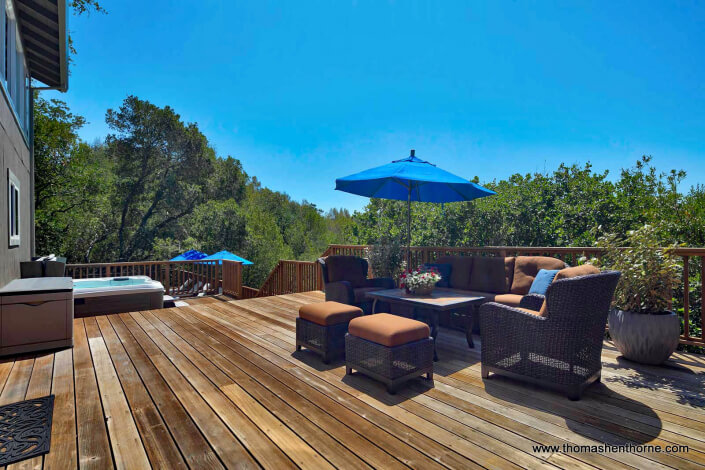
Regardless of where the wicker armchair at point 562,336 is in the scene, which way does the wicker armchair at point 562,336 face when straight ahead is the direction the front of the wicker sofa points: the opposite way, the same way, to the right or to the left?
to the right

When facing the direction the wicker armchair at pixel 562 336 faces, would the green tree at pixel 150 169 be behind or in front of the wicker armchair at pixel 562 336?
in front

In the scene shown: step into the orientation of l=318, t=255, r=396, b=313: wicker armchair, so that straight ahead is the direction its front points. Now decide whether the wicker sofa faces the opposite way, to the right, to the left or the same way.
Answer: to the right

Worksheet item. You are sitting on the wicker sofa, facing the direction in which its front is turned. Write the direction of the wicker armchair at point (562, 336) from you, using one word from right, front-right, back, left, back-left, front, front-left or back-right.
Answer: front-left

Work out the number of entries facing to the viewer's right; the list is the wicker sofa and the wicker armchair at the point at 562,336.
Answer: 0

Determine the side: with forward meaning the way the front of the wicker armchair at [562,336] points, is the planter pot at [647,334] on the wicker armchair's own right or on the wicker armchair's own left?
on the wicker armchair's own right

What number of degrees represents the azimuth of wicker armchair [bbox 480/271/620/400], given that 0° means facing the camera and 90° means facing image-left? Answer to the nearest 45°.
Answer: approximately 135°

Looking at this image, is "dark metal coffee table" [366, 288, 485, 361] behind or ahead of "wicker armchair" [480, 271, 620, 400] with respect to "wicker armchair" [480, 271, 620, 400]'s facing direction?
ahead

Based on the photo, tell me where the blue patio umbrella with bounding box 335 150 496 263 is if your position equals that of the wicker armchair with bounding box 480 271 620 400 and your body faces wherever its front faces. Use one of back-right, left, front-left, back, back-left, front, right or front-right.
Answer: front

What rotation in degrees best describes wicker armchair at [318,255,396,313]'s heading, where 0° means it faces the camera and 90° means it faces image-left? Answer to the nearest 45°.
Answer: approximately 315°

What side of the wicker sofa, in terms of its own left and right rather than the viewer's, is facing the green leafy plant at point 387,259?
right

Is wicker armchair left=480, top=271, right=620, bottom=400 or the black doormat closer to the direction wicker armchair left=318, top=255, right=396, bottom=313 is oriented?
the wicker armchair

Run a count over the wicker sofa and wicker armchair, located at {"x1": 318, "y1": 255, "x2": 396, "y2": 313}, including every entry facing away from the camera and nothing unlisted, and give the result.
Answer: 0

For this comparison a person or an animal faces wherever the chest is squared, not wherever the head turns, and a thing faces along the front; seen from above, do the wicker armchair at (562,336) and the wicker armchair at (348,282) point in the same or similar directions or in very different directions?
very different directions

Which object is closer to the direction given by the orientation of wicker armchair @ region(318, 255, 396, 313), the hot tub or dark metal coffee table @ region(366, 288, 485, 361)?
the dark metal coffee table

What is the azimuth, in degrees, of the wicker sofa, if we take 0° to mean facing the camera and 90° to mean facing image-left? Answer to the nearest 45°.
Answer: approximately 45°

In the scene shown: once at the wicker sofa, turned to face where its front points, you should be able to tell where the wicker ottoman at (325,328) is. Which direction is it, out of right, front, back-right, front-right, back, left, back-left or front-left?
front

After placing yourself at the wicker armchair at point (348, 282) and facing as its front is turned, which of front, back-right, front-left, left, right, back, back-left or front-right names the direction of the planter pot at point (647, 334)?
front

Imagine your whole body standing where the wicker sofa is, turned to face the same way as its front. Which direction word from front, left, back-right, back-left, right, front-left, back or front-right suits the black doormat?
front
